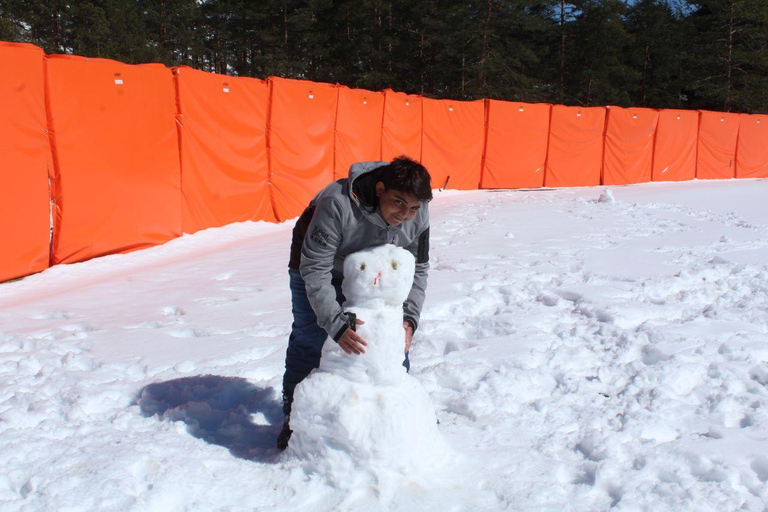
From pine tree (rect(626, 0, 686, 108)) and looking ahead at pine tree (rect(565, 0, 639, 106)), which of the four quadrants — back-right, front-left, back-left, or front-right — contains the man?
front-left

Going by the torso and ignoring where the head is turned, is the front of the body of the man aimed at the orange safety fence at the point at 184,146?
no

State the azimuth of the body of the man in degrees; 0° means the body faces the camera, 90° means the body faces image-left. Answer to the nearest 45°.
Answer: approximately 315°

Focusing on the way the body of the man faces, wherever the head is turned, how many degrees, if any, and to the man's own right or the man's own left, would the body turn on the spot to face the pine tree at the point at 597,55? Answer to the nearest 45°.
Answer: approximately 135° to the man's own left

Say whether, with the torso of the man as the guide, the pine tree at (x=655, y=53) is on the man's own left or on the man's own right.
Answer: on the man's own left

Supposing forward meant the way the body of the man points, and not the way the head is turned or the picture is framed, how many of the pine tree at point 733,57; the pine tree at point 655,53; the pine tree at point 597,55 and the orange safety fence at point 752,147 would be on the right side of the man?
0

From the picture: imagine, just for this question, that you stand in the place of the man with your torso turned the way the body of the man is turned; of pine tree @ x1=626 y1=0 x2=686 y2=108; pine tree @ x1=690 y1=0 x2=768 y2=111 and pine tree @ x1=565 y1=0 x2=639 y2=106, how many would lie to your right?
0

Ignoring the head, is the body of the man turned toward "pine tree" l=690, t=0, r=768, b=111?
no
